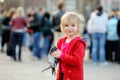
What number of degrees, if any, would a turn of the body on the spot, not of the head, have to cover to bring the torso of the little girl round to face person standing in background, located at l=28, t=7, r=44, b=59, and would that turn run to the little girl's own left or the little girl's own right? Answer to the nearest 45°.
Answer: approximately 135° to the little girl's own right

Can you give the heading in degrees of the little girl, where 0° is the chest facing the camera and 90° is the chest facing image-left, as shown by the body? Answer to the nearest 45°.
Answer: approximately 45°

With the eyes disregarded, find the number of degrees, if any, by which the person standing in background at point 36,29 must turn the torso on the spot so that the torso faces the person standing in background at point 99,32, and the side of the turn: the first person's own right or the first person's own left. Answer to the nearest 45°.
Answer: approximately 135° to the first person's own left

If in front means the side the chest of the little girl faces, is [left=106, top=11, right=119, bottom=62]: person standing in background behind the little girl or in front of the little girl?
behind
